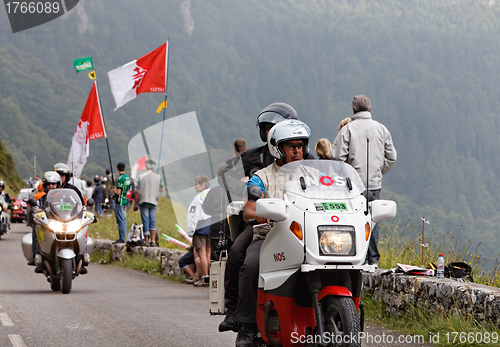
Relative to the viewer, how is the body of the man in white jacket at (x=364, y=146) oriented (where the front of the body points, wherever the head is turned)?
away from the camera

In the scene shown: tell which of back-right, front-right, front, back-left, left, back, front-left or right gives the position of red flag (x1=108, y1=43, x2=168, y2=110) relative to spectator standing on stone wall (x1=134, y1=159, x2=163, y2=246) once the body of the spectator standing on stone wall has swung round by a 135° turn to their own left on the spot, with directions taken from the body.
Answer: back-right

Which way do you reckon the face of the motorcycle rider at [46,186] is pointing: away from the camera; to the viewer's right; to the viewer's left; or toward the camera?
toward the camera

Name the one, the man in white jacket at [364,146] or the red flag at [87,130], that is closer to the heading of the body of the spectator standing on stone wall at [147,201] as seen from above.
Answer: the red flag

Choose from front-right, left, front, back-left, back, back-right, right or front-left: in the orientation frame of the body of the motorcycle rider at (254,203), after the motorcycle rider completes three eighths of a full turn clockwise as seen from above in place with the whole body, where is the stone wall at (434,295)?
back-right

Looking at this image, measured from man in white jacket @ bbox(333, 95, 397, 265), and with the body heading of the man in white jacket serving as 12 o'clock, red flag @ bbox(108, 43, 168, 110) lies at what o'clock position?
The red flag is roughly at 11 o'clock from the man in white jacket.

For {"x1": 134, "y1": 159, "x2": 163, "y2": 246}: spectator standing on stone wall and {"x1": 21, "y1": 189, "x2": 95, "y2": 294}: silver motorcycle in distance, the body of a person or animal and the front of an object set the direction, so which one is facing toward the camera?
the silver motorcycle in distance

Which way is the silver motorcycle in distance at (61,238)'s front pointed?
toward the camera

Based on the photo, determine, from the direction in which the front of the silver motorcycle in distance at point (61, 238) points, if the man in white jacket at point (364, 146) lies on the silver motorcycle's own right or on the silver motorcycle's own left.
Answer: on the silver motorcycle's own left

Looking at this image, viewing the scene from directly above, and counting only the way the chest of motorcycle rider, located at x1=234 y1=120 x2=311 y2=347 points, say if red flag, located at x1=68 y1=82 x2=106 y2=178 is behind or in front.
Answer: behind

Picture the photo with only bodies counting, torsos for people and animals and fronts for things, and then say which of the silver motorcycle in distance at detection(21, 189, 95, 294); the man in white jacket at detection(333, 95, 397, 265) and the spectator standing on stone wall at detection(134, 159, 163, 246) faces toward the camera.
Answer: the silver motorcycle in distance

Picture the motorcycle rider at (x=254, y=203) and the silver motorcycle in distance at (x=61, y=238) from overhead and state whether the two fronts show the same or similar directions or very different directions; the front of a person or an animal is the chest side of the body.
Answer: same or similar directions

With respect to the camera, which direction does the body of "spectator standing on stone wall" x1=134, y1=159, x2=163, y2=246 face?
away from the camera

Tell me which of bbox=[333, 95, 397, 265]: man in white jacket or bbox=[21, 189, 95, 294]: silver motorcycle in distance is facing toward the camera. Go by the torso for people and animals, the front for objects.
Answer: the silver motorcycle in distance
